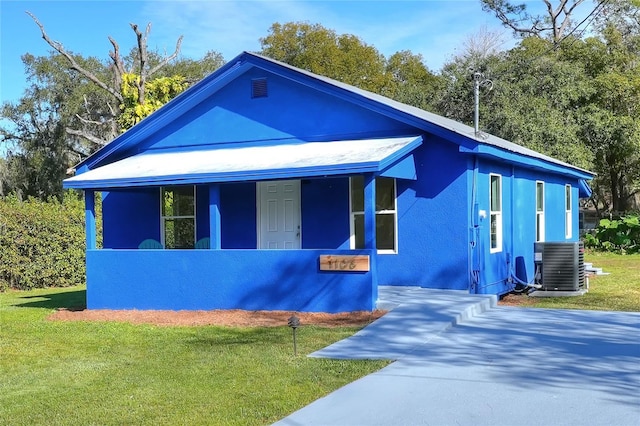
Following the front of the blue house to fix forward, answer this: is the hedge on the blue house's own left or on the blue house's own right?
on the blue house's own right

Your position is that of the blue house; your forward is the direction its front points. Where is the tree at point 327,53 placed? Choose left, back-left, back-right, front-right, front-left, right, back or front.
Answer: back-right

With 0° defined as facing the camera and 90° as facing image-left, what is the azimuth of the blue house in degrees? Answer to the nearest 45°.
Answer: approximately 45°

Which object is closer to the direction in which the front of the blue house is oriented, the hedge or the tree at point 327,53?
the hedge

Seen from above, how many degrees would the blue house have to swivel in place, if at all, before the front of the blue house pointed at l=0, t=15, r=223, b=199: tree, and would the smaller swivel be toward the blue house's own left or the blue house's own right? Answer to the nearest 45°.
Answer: approximately 90° to the blue house's own right

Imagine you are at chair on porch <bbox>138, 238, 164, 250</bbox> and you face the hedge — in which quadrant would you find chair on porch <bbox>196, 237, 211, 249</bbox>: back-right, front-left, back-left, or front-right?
back-right

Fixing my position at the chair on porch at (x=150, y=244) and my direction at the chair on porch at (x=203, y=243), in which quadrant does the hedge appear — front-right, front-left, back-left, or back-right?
back-left

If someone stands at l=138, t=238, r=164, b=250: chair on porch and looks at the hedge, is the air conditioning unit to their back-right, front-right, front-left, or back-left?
back-right

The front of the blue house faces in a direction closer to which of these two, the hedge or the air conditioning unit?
the hedge

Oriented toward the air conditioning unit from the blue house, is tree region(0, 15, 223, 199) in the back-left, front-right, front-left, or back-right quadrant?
back-left
